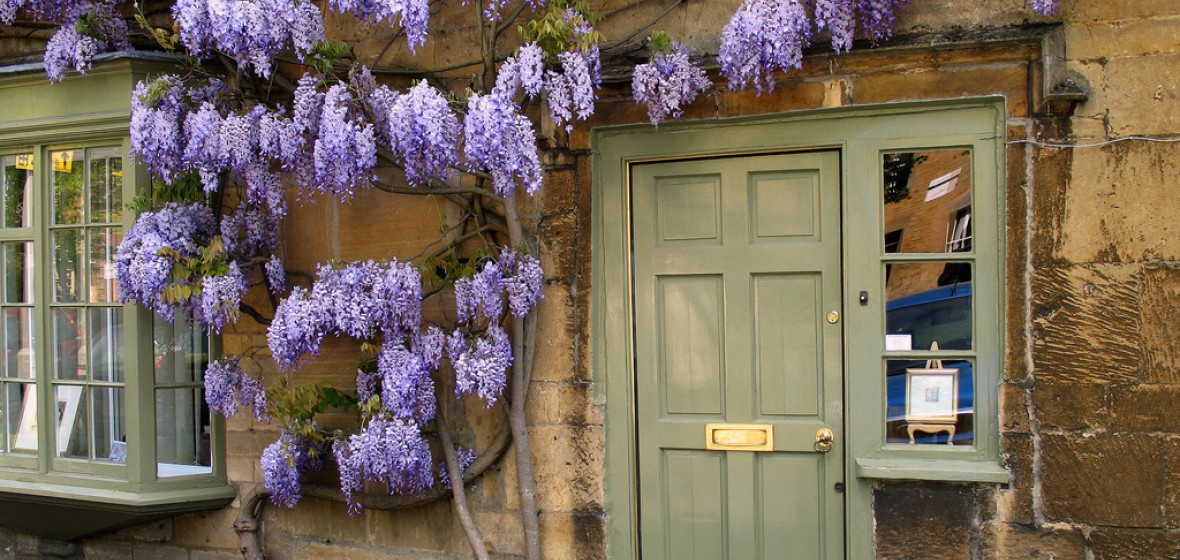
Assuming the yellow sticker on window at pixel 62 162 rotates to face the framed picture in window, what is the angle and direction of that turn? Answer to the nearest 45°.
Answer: approximately 45° to its left

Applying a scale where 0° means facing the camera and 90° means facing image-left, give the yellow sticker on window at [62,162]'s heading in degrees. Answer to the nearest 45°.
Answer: approximately 0°

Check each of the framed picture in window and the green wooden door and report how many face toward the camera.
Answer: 2

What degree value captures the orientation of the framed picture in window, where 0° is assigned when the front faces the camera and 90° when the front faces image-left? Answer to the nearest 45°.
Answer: approximately 0°

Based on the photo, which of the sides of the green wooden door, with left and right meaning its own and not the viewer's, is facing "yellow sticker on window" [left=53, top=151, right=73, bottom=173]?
right

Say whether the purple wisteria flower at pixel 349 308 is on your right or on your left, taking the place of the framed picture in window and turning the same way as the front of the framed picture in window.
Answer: on your right

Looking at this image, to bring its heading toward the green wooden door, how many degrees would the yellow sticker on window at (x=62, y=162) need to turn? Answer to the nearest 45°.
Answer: approximately 45° to its left

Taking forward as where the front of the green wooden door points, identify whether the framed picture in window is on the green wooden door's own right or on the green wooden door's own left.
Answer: on the green wooden door's own left
